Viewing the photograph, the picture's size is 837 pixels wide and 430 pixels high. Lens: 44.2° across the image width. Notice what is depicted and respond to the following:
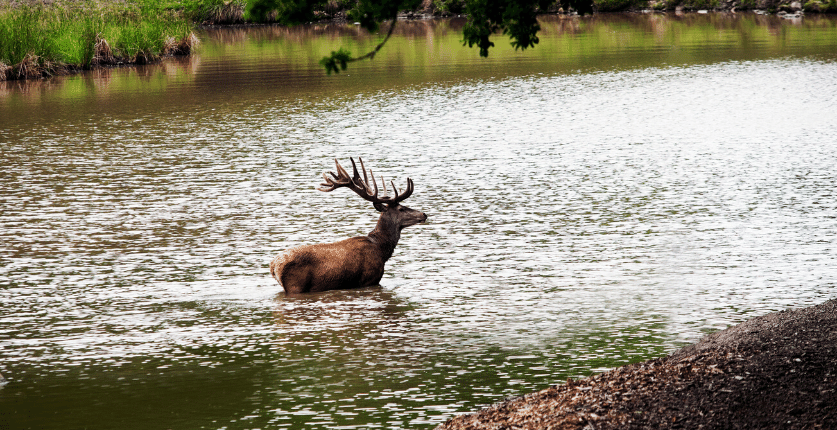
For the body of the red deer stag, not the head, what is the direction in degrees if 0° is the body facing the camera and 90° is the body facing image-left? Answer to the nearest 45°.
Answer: approximately 270°
